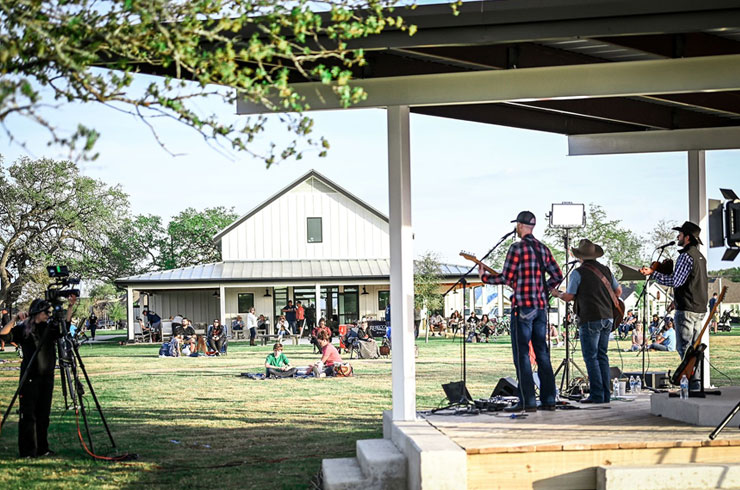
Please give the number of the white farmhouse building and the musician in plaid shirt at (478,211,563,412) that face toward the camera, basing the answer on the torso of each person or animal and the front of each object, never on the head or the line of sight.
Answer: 1

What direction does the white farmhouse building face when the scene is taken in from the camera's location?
facing the viewer

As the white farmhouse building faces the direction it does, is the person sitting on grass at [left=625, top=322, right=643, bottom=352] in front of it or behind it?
in front

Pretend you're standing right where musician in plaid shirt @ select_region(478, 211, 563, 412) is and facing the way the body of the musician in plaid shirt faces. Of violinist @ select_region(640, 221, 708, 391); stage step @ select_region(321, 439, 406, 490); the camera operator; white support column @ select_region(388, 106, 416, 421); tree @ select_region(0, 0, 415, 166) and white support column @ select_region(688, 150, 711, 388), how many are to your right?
2

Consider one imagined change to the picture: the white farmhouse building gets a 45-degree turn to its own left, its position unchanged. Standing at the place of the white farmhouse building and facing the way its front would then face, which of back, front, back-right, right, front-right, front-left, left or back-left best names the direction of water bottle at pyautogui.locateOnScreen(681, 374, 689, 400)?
front-right

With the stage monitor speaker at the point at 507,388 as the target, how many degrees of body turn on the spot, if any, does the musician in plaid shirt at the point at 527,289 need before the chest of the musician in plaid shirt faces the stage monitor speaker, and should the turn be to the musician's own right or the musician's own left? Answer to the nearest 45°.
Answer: approximately 45° to the musician's own right

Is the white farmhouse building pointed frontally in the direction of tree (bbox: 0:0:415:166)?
yes

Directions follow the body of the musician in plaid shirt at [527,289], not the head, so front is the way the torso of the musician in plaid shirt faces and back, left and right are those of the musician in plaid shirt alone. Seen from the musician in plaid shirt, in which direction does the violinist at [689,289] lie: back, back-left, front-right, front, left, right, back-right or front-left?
right

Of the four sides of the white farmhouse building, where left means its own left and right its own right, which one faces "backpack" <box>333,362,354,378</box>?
front

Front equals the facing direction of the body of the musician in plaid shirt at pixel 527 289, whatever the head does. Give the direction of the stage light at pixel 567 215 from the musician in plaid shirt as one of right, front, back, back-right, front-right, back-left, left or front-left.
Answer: front-right

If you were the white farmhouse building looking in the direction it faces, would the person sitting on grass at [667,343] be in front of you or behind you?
in front

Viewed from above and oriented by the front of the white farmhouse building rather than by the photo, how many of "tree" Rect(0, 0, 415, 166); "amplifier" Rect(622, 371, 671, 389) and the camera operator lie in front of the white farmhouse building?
3

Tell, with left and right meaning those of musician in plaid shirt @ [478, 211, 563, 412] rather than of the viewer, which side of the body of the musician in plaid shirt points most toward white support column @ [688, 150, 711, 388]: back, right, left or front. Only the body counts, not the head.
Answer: right

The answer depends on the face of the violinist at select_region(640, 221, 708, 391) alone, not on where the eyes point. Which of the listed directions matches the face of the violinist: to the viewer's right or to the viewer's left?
to the viewer's left

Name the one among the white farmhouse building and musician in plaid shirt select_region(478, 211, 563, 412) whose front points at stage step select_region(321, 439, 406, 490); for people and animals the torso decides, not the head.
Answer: the white farmhouse building

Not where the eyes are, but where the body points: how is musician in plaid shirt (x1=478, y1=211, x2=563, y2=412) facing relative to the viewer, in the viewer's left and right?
facing away from the viewer and to the left of the viewer

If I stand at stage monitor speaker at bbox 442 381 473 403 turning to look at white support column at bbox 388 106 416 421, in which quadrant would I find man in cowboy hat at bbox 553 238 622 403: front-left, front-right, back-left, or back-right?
back-left

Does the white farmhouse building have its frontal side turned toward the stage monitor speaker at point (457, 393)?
yes
